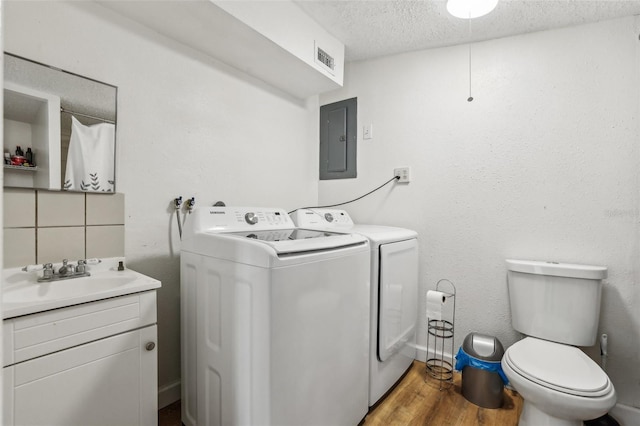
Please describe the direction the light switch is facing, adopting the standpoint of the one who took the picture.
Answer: facing the viewer and to the left of the viewer

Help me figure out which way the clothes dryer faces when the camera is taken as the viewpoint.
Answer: facing the viewer and to the right of the viewer

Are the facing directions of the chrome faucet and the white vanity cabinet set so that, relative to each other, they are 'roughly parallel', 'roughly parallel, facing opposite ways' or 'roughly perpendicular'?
roughly parallel

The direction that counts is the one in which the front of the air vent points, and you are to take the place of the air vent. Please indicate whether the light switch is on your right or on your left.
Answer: on your left

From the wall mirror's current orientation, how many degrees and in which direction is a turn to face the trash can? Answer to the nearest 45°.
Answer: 0° — it already faces it

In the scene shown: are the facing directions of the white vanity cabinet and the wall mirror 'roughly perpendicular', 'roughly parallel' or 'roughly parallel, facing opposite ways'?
roughly parallel

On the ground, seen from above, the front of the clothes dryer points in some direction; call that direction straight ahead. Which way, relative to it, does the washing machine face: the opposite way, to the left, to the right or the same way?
the same way
